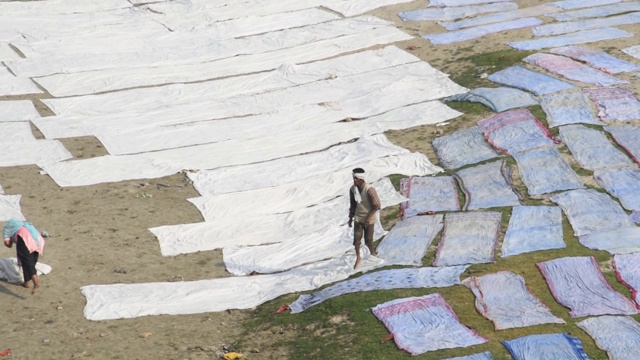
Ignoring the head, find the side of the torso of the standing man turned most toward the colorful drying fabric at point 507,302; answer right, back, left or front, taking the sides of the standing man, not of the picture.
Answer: left

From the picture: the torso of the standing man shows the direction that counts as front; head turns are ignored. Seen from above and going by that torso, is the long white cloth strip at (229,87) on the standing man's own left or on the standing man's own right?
on the standing man's own right

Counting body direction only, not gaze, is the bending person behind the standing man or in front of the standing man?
in front

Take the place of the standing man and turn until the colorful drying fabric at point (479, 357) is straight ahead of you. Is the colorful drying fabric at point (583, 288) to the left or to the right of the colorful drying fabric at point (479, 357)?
left

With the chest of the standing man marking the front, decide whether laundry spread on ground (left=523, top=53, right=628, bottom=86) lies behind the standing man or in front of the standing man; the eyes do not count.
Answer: behind

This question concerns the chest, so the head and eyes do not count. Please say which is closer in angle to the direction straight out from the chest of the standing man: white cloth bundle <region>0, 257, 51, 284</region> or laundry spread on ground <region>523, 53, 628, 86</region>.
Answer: the white cloth bundle

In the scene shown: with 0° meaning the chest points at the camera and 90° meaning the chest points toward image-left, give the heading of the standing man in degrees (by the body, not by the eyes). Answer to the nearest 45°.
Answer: approximately 45°

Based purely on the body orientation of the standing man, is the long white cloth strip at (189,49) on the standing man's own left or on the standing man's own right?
on the standing man's own right

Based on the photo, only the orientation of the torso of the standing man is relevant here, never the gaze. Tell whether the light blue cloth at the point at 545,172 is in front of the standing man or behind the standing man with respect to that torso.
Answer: behind

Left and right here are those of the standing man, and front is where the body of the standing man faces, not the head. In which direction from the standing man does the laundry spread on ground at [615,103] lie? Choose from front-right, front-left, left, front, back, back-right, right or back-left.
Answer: back
